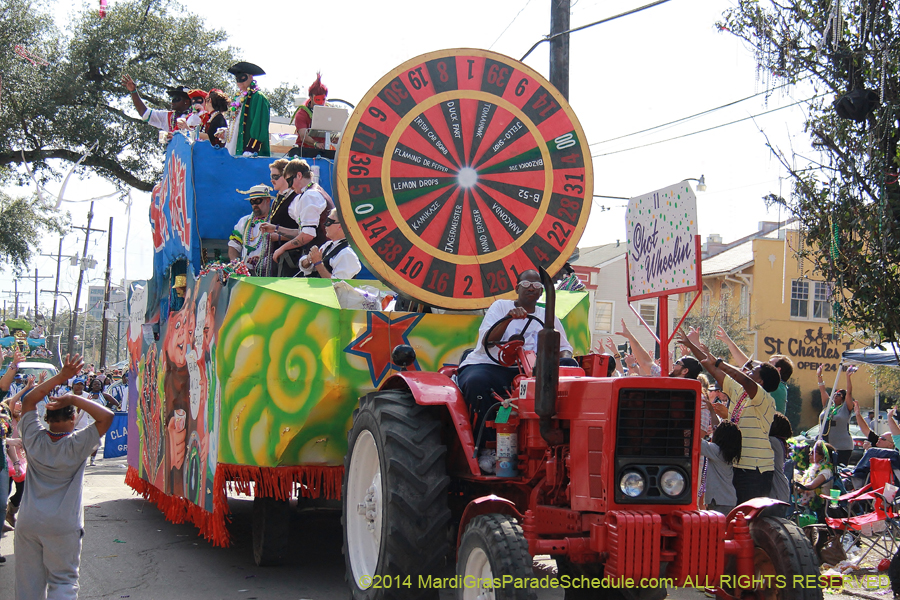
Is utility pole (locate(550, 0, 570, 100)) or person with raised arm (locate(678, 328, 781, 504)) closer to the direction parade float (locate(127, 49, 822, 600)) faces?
the person with raised arm

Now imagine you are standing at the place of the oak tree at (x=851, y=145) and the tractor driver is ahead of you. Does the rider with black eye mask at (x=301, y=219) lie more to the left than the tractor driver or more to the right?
right

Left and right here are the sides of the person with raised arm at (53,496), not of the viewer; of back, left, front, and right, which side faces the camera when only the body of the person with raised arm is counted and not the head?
back

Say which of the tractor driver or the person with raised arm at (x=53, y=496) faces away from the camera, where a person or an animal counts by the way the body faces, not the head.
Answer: the person with raised arm

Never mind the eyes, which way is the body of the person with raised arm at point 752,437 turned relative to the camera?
to the viewer's left

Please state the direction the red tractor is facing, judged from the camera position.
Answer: facing the viewer and to the right of the viewer

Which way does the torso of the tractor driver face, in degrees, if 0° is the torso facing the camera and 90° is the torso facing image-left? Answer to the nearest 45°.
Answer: approximately 315°

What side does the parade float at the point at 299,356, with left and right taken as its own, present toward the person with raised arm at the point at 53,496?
right

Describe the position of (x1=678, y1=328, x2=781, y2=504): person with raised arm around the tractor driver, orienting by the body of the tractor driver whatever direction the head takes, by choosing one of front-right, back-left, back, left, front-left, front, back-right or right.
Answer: left

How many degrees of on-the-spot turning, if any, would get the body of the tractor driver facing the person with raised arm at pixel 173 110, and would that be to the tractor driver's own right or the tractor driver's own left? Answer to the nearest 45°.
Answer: approximately 180°

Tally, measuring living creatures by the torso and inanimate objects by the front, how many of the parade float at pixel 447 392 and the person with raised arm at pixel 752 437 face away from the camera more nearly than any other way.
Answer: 0
